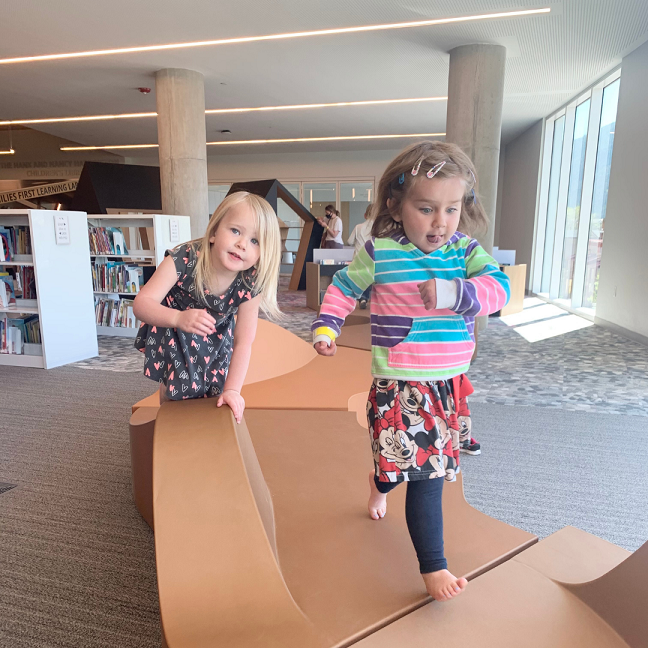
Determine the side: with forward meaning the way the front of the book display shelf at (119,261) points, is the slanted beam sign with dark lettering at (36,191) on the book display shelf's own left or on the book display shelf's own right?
on the book display shelf's own right

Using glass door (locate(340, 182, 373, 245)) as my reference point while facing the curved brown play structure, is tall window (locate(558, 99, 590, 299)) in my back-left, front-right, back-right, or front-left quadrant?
front-left

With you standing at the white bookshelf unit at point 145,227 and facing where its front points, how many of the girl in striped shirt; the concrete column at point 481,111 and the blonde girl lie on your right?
0

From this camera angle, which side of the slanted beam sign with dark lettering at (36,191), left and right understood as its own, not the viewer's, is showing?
front

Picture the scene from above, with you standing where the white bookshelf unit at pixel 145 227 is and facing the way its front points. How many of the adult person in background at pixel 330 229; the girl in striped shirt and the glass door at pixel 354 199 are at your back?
2

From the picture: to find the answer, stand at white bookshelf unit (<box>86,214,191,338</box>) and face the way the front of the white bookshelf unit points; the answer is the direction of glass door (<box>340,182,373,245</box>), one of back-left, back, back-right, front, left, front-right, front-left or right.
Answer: back

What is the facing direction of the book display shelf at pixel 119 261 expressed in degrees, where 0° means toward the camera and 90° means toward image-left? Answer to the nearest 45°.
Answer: approximately 45°

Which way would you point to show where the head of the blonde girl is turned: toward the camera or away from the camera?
toward the camera

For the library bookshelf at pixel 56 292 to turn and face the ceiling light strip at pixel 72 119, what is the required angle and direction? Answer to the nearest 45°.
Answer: approximately 135° to its right

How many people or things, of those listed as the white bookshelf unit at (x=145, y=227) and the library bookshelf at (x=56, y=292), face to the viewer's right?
0

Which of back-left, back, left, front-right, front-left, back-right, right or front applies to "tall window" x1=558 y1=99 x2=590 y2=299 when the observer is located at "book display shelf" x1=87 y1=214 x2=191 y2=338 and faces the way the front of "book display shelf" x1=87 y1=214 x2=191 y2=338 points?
back-left

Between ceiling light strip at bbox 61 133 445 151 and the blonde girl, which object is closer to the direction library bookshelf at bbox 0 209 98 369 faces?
the blonde girl

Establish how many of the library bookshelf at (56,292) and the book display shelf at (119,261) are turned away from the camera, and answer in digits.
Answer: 0

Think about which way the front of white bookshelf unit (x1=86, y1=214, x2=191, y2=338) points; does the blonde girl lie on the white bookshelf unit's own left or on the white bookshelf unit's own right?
on the white bookshelf unit's own left

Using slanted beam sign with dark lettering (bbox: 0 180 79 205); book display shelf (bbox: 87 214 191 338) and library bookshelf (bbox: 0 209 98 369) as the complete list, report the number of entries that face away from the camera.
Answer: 0

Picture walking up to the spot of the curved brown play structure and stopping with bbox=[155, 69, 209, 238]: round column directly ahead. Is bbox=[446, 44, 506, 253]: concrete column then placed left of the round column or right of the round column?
right

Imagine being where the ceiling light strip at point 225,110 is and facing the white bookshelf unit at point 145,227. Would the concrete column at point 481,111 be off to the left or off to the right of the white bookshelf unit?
left
